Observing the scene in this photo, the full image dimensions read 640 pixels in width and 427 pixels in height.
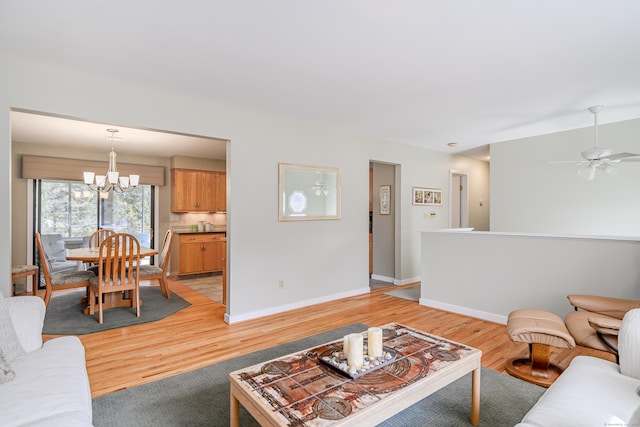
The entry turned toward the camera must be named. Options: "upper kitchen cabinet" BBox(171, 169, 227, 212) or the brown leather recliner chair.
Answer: the upper kitchen cabinet

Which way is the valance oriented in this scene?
toward the camera

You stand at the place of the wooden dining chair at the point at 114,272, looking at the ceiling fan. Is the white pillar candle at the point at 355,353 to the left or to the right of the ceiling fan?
right

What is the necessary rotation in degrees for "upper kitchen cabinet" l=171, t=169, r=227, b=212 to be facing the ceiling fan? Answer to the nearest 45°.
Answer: approximately 45° to its left

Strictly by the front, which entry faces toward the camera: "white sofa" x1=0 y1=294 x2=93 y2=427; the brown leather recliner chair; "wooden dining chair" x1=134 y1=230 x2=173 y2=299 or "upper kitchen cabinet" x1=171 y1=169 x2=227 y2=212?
the upper kitchen cabinet

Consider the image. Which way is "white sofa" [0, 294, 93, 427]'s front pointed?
to the viewer's right

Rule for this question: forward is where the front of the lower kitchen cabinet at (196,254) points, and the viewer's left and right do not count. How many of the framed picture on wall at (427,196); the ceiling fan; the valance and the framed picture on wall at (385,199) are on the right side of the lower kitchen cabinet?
1

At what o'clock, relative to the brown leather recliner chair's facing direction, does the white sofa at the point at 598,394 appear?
The white sofa is roughly at 9 o'clock from the brown leather recliner chair.

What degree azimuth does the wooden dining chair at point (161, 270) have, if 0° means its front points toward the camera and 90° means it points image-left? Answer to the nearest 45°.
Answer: approximately 90°

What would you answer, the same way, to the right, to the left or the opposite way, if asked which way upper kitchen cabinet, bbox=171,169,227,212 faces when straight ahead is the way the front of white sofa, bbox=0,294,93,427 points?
to the right

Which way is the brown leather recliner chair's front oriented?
to the viewer's left

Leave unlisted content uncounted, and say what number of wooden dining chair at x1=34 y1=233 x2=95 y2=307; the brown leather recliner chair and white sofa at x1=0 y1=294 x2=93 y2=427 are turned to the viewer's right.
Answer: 2

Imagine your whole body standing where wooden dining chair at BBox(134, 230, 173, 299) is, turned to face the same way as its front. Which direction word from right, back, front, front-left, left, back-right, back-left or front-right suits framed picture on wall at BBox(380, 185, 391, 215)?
back

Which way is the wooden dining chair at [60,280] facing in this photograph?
to the viewer's right

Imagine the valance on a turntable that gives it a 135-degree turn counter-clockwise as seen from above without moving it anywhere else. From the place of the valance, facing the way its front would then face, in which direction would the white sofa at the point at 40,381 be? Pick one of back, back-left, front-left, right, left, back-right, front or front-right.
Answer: back-right

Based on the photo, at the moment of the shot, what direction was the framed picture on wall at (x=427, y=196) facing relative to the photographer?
facing the viewer and to the right of the viewer

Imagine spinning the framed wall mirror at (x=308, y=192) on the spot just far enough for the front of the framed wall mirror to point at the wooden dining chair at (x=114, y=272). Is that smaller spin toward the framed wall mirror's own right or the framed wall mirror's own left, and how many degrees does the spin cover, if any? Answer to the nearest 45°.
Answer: approximately 135° to the framed wall mirror's own right

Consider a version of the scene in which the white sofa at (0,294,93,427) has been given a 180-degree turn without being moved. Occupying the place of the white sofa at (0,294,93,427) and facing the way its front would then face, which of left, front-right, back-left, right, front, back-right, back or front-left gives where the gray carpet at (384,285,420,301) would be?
back

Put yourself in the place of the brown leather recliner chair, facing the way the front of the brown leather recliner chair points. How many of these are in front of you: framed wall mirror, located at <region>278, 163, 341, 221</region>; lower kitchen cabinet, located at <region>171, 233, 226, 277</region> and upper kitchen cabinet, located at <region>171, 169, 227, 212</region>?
3

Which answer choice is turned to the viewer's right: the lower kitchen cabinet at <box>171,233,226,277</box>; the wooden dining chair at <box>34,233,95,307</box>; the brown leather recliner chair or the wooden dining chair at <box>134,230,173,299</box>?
the wooden dining chair at <box>34,233,95,307</box>

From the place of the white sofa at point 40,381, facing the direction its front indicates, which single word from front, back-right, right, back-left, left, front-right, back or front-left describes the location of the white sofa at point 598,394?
front-right
